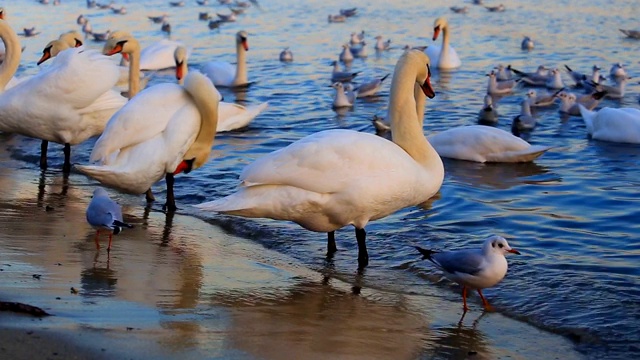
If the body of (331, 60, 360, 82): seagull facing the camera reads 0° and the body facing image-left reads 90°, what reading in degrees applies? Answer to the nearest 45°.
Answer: approximately 90°

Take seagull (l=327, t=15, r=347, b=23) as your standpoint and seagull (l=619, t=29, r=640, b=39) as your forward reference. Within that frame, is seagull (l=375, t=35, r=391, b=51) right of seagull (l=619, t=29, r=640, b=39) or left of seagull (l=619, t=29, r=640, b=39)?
right

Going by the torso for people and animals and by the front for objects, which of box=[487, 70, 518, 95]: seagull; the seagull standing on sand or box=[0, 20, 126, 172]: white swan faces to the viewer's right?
the seagull standing on sand

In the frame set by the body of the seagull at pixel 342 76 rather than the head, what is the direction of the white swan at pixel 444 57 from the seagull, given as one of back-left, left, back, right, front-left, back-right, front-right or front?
back-right

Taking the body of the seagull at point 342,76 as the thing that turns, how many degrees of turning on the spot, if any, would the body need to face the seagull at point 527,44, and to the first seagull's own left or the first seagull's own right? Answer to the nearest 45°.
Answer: approximately 135° to the first seagull's own right

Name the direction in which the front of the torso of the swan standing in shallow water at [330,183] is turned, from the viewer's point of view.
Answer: to the viewer's right

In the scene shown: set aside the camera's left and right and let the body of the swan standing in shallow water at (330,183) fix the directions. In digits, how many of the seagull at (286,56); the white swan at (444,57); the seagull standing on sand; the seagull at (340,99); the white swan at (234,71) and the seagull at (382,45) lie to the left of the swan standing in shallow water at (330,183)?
5

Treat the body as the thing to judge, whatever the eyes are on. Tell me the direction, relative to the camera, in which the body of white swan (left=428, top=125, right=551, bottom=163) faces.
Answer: to the viewer's left
